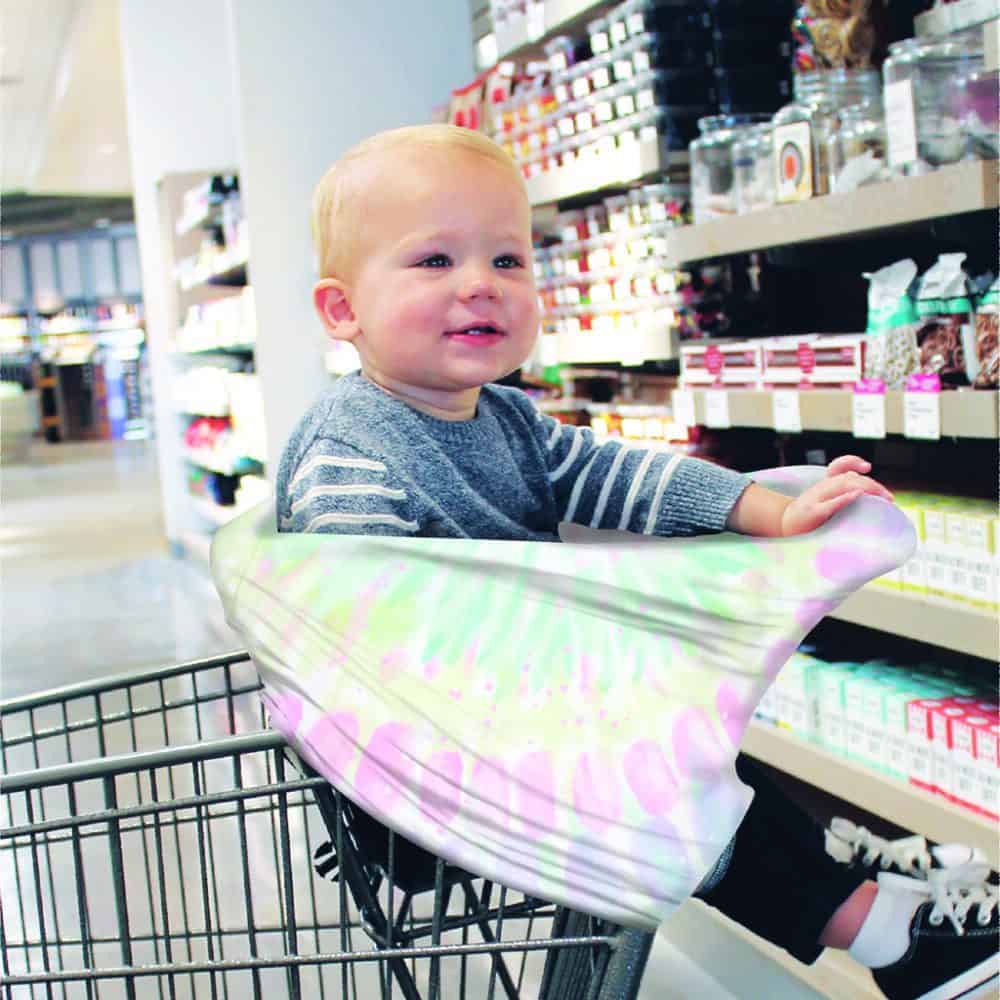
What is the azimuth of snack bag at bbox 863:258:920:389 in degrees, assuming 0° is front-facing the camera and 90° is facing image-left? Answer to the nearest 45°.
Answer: approximately 45°

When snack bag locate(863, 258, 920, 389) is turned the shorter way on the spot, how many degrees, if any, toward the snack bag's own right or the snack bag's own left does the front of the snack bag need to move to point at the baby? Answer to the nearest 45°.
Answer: approximately 45° to the snack bag's own left

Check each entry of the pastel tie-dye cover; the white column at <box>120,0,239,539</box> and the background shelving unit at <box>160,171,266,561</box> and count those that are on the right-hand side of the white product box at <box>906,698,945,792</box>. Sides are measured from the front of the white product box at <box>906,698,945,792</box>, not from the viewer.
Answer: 2

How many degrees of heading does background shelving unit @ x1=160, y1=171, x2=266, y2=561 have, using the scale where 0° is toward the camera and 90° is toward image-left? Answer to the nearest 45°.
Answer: approximately 315°

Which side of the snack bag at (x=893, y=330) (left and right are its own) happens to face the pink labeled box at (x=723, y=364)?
right

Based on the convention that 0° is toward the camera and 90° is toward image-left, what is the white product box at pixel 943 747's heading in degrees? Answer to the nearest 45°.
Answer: approximately 45°

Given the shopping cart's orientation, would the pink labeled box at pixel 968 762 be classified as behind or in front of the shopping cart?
behind

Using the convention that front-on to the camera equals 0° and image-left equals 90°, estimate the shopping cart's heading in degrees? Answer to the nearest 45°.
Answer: approximately 90°
